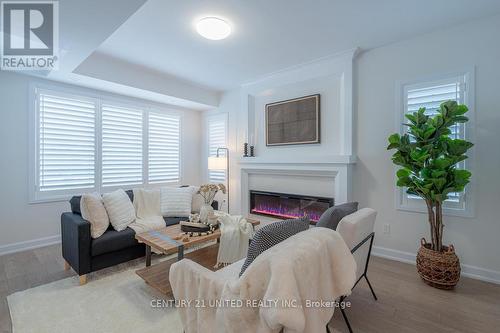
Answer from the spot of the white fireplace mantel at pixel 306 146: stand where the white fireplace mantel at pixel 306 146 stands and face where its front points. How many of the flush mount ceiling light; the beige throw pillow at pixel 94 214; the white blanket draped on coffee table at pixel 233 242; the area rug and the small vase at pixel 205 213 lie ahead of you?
5

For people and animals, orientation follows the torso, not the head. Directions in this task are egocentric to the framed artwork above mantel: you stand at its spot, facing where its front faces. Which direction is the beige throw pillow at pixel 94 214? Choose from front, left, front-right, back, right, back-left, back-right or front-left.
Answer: front

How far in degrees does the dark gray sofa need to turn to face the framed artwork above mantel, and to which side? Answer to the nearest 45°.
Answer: approximately 45° to its left

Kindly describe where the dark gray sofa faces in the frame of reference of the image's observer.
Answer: facing the viewer and to the right of the viewer

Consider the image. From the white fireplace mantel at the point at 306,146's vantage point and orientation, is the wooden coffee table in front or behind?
in front

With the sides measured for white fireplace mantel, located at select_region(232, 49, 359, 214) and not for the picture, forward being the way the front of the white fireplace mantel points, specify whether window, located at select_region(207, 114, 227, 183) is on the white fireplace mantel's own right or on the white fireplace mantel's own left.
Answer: on the white fireplace mantel's own right

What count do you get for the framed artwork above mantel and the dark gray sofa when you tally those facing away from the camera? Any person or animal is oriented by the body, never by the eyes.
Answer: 0

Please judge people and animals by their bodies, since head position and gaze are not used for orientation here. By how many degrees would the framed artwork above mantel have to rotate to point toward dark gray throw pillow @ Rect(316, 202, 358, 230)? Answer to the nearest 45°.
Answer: approximately 45° to its left

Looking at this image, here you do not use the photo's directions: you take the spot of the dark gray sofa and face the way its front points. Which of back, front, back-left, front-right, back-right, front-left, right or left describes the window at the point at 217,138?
left

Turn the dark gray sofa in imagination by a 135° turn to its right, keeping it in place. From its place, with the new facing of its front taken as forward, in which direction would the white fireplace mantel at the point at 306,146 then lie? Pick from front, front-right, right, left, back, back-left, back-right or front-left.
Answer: back

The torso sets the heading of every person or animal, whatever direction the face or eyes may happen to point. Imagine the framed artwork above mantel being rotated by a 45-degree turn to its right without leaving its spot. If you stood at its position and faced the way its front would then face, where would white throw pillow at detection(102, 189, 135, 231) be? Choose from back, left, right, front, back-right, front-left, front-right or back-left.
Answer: front-left

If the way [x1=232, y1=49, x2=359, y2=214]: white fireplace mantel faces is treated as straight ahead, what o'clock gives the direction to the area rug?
The area rug is roughly at 12 o'clock from the white fireplace mantel.

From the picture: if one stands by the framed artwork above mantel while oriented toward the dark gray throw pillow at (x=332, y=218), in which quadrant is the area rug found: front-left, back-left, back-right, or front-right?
front-right

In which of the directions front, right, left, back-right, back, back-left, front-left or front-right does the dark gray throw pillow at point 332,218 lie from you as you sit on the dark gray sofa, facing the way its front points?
front

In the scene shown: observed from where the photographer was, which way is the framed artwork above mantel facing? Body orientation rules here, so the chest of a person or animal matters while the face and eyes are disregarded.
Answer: facing the viewer and to the left of the viewer
